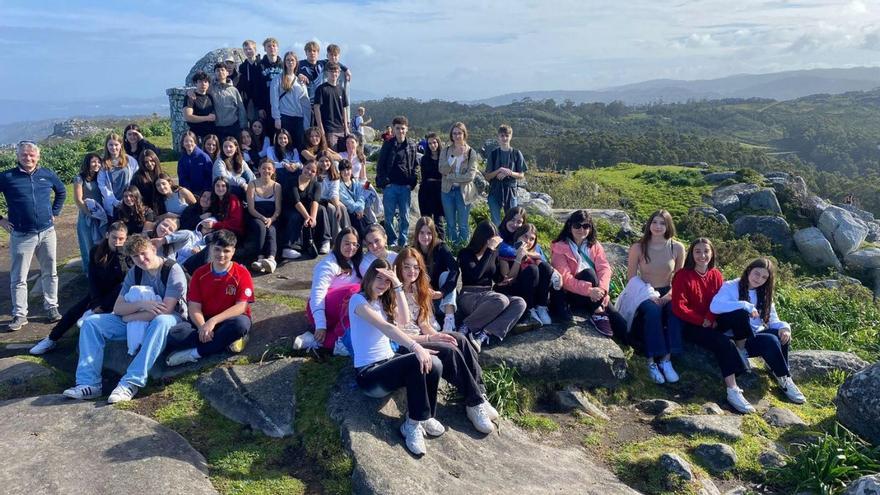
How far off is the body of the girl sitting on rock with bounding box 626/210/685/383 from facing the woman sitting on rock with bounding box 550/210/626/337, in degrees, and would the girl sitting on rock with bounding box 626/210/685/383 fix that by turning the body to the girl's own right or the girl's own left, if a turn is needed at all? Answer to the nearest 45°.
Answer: approximately 90° to the girl's own right

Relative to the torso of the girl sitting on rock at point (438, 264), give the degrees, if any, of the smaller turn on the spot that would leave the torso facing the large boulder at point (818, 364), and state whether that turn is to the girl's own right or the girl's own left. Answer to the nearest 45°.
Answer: approximately 90° to the girl's own left

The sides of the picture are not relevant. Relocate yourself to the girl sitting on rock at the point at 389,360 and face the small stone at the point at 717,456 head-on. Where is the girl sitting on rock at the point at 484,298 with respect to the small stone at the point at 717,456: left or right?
left

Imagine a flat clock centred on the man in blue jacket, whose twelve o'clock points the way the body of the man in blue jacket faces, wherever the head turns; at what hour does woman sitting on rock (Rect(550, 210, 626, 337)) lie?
The woman sitting on rock is roughly at 10 o'clock from the man in blue jacket.

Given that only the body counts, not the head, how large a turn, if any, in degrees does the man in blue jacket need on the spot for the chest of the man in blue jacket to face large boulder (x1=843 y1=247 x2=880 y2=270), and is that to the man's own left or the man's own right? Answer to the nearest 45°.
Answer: approximately 90° to the man's own left

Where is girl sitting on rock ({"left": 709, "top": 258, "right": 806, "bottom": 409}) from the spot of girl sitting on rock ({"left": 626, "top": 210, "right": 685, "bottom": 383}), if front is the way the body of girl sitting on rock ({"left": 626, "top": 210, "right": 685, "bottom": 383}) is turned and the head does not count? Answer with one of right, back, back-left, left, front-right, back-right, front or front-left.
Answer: left

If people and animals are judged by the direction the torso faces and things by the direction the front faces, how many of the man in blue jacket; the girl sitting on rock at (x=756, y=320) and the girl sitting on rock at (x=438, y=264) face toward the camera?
3

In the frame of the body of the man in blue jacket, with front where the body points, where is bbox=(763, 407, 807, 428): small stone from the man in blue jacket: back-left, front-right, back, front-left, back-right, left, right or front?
front-left

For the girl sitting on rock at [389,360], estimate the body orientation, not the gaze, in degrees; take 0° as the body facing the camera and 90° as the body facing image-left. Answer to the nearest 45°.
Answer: approximately 315°

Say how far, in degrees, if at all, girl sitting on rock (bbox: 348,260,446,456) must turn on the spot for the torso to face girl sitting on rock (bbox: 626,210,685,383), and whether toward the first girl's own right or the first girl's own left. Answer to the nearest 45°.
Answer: approximately 90° to the first girl's own left

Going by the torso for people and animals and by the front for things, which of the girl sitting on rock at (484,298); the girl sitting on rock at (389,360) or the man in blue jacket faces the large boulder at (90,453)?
the man in blue jacket

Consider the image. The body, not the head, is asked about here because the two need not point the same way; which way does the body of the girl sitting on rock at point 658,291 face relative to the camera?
toward the camera
